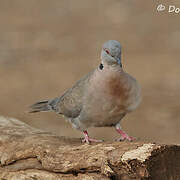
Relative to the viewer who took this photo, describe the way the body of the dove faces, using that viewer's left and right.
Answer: facing the viewer and to the right of the viewer
